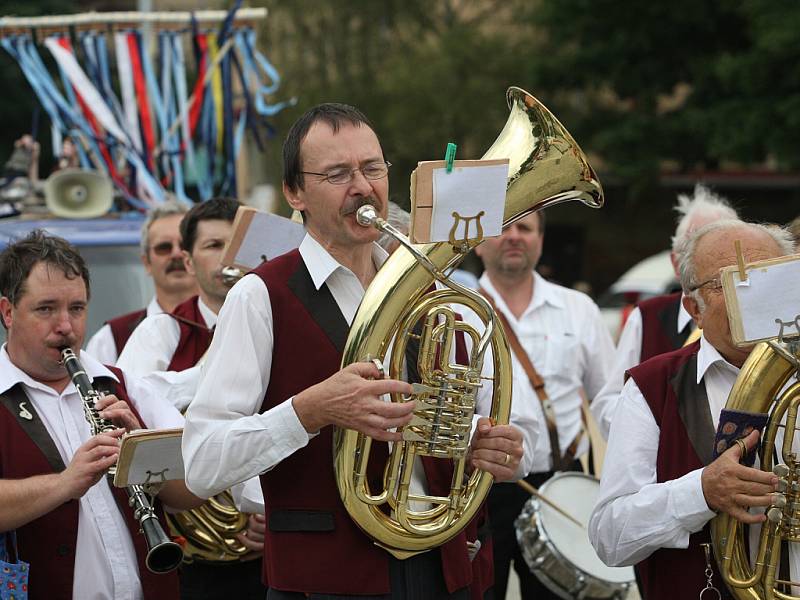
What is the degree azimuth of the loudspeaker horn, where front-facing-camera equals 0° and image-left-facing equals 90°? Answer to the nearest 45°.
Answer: approximately 0°

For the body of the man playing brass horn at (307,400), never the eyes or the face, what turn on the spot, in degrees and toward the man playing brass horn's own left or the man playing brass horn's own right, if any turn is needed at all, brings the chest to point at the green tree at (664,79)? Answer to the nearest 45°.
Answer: approximately 135° to the man playing brass horn's own left

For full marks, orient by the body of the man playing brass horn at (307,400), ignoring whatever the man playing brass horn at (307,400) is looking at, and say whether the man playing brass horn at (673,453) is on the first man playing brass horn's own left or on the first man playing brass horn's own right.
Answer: on the first man playing brass horn's own left

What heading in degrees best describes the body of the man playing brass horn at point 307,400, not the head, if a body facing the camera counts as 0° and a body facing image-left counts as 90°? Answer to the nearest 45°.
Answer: approximately 315°
